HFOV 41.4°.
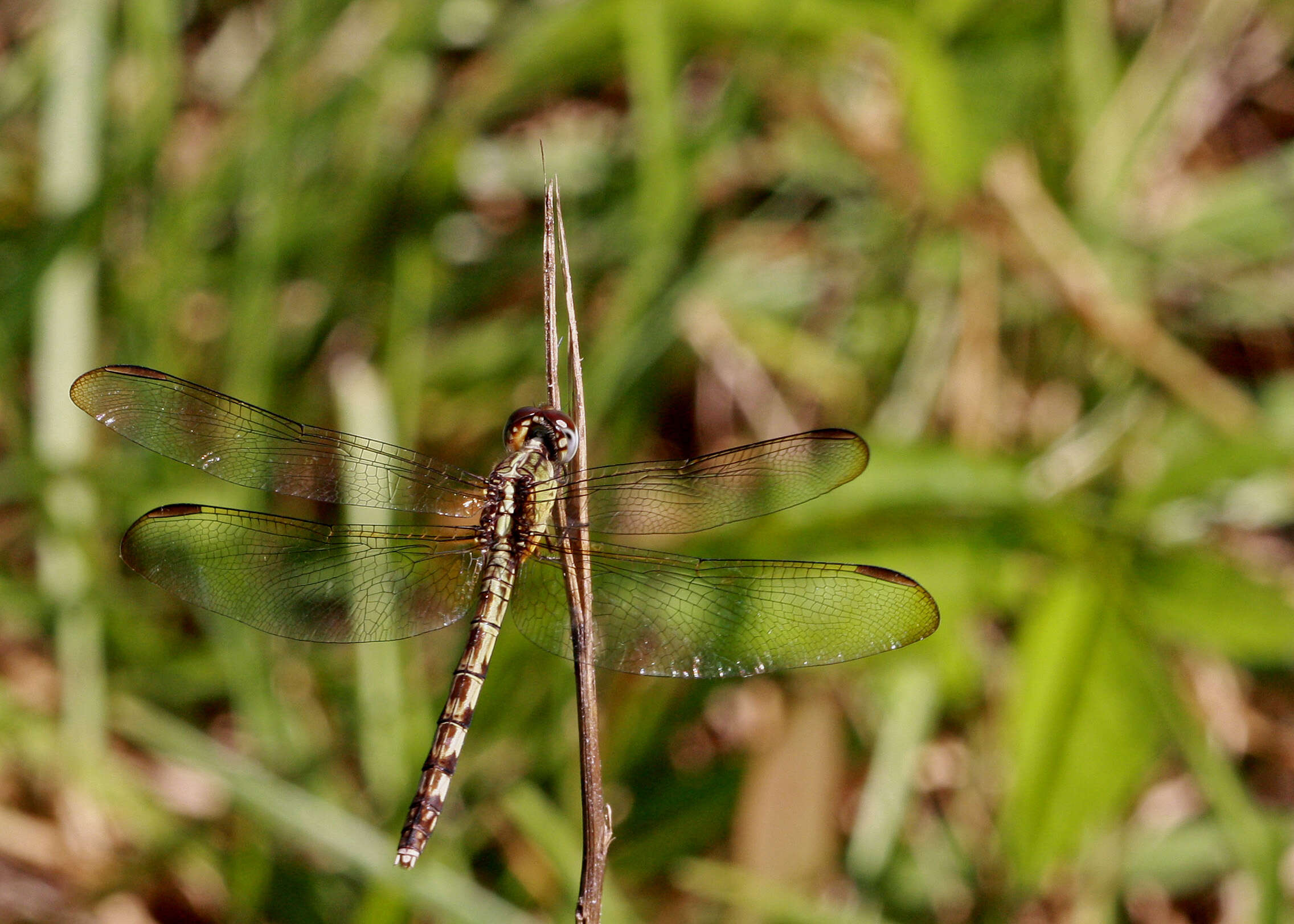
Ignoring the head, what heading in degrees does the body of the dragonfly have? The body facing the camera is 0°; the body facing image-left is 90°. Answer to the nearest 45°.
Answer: approximately 180°
